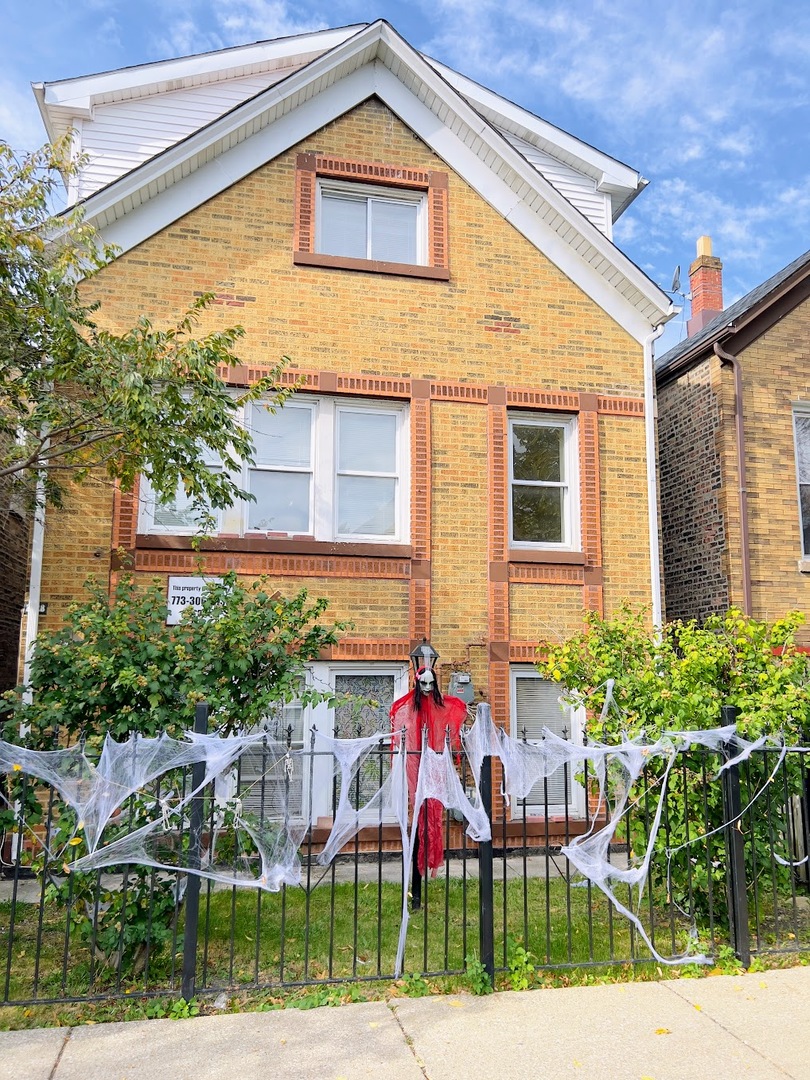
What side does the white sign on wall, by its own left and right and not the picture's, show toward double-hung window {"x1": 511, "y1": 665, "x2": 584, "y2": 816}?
left

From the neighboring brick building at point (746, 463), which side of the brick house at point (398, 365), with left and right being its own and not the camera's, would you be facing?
left

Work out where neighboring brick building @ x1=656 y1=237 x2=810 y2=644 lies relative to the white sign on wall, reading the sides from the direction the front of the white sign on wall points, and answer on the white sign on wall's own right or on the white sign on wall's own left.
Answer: on the white sign on wall's own left

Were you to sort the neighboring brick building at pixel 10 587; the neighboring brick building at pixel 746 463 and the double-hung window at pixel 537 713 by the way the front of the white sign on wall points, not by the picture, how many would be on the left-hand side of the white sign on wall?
2

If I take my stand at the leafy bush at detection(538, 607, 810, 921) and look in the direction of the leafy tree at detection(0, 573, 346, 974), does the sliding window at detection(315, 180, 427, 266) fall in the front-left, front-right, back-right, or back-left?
front-right

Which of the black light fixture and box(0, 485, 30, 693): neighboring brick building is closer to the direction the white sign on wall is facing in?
the black light fixture

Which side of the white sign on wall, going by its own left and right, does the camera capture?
front

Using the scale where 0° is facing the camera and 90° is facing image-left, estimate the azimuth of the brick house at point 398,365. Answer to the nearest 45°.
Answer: approximately 0°
